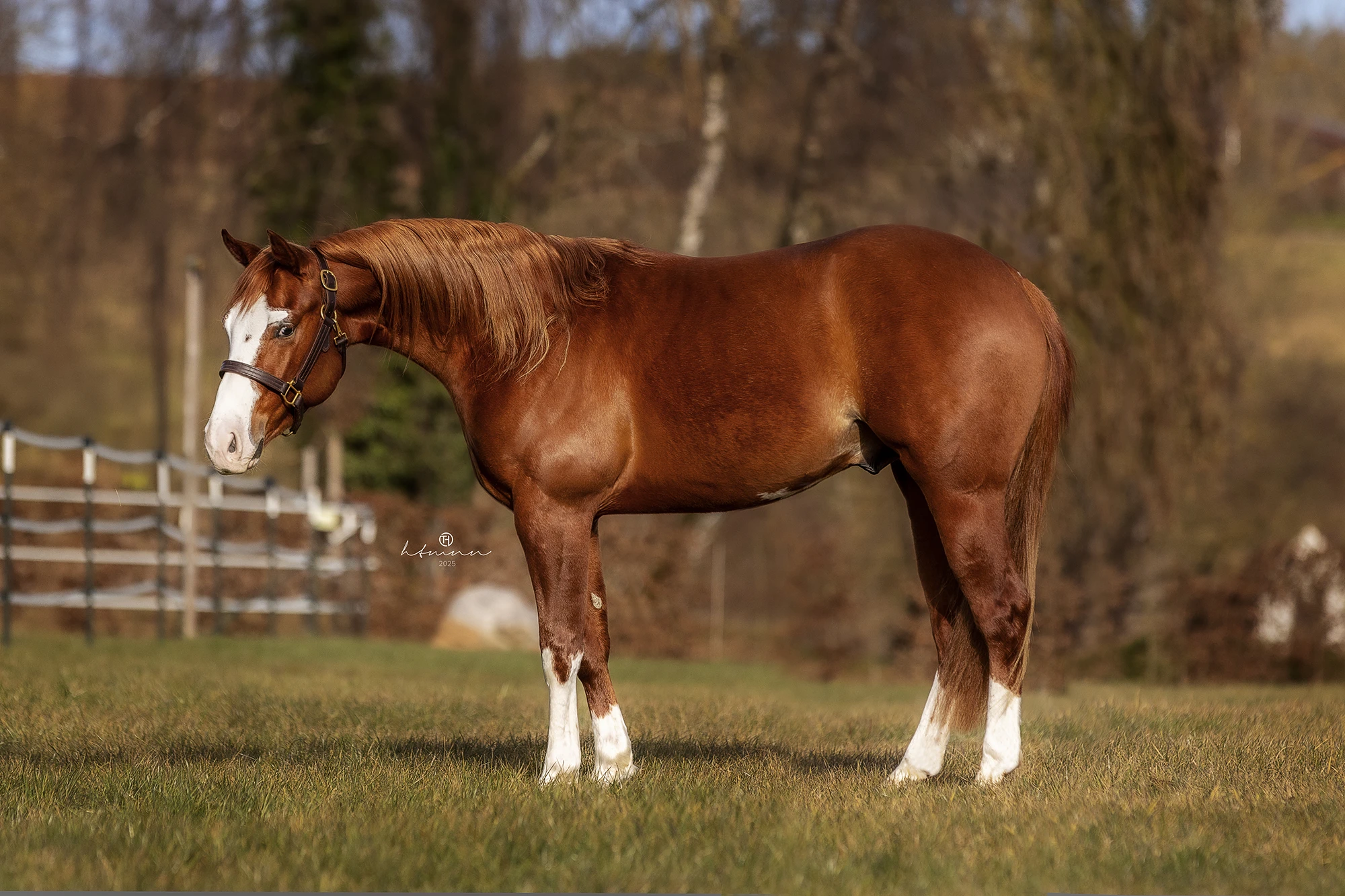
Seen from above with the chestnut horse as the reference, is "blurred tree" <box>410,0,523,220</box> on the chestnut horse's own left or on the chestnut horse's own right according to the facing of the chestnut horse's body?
on the chestnut horse's own right

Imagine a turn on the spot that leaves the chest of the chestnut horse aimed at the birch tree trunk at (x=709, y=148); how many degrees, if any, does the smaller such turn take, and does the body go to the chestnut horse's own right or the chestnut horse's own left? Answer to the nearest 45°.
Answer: approximately 90° to the chestnut horse's own right

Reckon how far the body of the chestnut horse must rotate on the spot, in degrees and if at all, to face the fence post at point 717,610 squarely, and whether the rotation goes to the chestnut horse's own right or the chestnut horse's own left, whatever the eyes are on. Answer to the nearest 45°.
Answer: approximately 90° to the chestnut horse's own right

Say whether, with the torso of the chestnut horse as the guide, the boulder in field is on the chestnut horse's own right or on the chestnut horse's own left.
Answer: on the chestnut horse's own right

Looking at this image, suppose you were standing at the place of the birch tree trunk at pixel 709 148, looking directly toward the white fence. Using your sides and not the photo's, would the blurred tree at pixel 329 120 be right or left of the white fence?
right

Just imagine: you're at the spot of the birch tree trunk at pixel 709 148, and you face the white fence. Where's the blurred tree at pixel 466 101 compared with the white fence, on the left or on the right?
right

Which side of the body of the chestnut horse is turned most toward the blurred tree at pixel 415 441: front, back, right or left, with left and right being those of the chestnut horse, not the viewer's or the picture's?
right

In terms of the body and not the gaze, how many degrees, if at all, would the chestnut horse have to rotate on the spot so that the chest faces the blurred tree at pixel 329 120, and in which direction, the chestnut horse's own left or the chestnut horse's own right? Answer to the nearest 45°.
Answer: approximately 90° to the chestnut horse's own right

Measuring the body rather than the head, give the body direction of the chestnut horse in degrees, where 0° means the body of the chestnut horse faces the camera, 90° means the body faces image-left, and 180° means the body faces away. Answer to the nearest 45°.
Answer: approximately 90°
